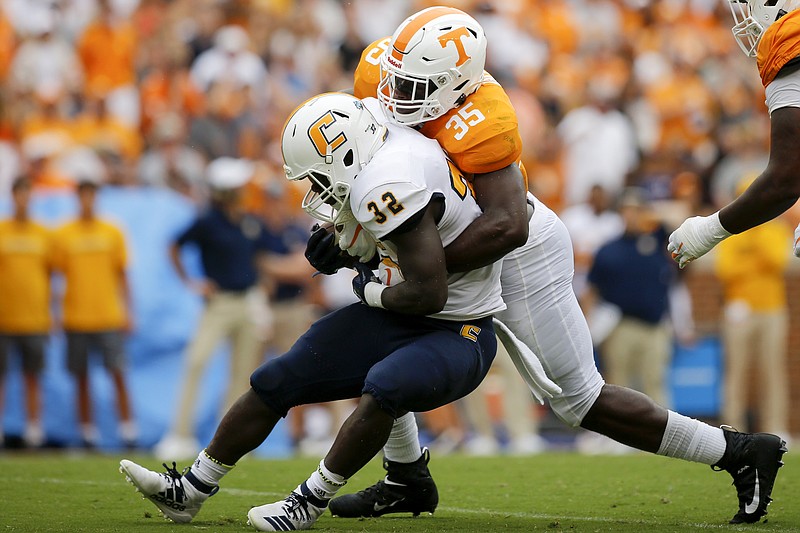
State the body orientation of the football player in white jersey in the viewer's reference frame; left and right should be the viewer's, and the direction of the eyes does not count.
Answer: facing to the left of the viewer

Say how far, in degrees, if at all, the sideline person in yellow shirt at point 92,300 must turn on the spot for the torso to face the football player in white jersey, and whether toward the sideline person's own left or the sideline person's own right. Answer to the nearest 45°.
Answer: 0° — they already face them

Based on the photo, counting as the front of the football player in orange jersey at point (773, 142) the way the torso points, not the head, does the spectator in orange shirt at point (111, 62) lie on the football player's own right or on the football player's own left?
on the football player's own right

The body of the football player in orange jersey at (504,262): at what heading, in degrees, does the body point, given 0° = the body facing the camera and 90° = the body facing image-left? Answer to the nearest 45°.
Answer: approximately 45°

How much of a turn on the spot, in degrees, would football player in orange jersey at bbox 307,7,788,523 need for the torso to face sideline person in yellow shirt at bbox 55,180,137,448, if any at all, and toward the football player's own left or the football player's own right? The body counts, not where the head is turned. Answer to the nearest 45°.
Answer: approximately 90° to the football player's own right

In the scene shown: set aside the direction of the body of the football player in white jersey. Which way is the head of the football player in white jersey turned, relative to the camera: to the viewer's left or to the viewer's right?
to the viewer's left

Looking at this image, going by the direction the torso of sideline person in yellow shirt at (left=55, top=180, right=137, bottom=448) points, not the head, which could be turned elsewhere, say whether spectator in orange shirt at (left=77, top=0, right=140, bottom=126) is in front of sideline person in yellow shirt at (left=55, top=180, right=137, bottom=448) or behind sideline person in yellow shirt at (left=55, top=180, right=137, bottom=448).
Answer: behind

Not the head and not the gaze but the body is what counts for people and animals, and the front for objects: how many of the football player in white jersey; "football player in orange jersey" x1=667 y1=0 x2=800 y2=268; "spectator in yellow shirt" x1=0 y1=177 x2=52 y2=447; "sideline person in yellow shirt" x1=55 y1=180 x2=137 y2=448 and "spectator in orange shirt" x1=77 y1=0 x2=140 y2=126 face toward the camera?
3

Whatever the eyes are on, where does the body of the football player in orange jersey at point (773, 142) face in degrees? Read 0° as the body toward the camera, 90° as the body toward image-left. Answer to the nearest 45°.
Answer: approximately 90°

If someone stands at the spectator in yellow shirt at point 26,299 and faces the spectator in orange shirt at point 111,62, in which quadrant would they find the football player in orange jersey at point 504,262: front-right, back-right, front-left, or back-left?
back-right

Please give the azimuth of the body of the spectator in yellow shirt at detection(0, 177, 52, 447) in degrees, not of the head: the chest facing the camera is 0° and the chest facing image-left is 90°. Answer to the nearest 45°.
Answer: approximately 0°
